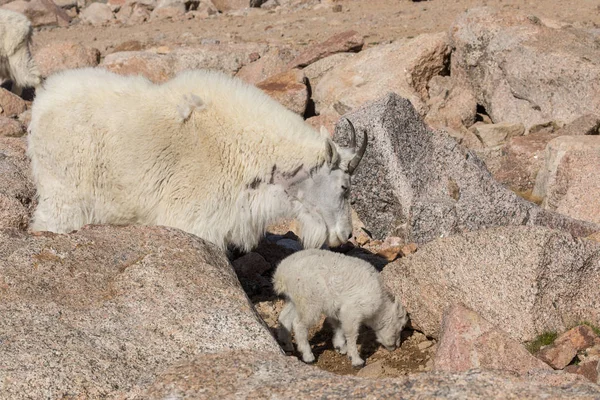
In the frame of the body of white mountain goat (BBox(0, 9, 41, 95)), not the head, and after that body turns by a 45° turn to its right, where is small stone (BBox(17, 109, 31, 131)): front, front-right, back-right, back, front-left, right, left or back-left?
back-left

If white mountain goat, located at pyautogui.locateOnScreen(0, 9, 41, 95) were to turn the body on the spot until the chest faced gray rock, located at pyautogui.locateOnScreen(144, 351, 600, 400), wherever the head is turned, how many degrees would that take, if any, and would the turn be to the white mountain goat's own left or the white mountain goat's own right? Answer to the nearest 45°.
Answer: approximately 90° to the white mountain goat's own left

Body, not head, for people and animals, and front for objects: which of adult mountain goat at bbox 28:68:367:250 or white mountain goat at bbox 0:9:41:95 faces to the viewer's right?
the adult mountain goat

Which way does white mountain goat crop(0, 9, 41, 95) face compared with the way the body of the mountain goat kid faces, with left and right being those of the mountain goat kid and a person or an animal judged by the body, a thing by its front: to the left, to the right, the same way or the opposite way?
the opposite way

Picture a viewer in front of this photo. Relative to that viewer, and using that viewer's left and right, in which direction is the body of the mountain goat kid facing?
facing to the right of the viewer

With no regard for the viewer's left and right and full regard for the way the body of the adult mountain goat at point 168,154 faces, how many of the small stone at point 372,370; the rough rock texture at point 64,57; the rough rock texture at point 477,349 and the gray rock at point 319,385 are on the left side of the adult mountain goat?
1

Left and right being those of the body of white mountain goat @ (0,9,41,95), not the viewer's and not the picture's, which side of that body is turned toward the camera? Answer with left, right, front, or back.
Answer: left

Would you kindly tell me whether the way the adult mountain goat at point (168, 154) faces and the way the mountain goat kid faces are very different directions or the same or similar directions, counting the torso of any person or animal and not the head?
same or similar directions

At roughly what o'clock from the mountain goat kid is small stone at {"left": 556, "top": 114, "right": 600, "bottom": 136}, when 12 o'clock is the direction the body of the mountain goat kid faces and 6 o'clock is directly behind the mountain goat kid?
The small stone is roughly at 10 o'clock from the mountain goat kid.

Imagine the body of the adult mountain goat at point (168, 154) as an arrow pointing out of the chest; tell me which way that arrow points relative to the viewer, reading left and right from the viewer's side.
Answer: facing to the right of the viewer

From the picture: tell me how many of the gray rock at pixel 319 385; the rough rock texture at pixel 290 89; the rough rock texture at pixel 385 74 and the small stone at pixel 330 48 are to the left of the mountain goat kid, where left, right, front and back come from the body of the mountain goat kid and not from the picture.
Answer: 3

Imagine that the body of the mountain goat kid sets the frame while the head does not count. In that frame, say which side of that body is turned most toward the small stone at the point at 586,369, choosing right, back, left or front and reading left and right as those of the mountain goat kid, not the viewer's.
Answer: front

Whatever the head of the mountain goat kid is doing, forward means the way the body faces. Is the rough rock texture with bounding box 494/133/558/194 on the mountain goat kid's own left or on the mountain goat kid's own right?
on the mountain goat kid's own left

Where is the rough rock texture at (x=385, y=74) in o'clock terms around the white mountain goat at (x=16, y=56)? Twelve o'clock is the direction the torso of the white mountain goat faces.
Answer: The rough rock texture is roughly at 7 o'clock from the white mountain goat.

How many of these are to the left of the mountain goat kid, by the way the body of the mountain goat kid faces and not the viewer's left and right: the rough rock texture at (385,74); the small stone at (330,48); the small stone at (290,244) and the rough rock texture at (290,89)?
4

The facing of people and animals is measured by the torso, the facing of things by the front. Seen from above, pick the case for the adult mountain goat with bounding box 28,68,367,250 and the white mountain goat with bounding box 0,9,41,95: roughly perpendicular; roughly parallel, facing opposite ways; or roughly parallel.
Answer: roughly parallel, facing opposite ways
